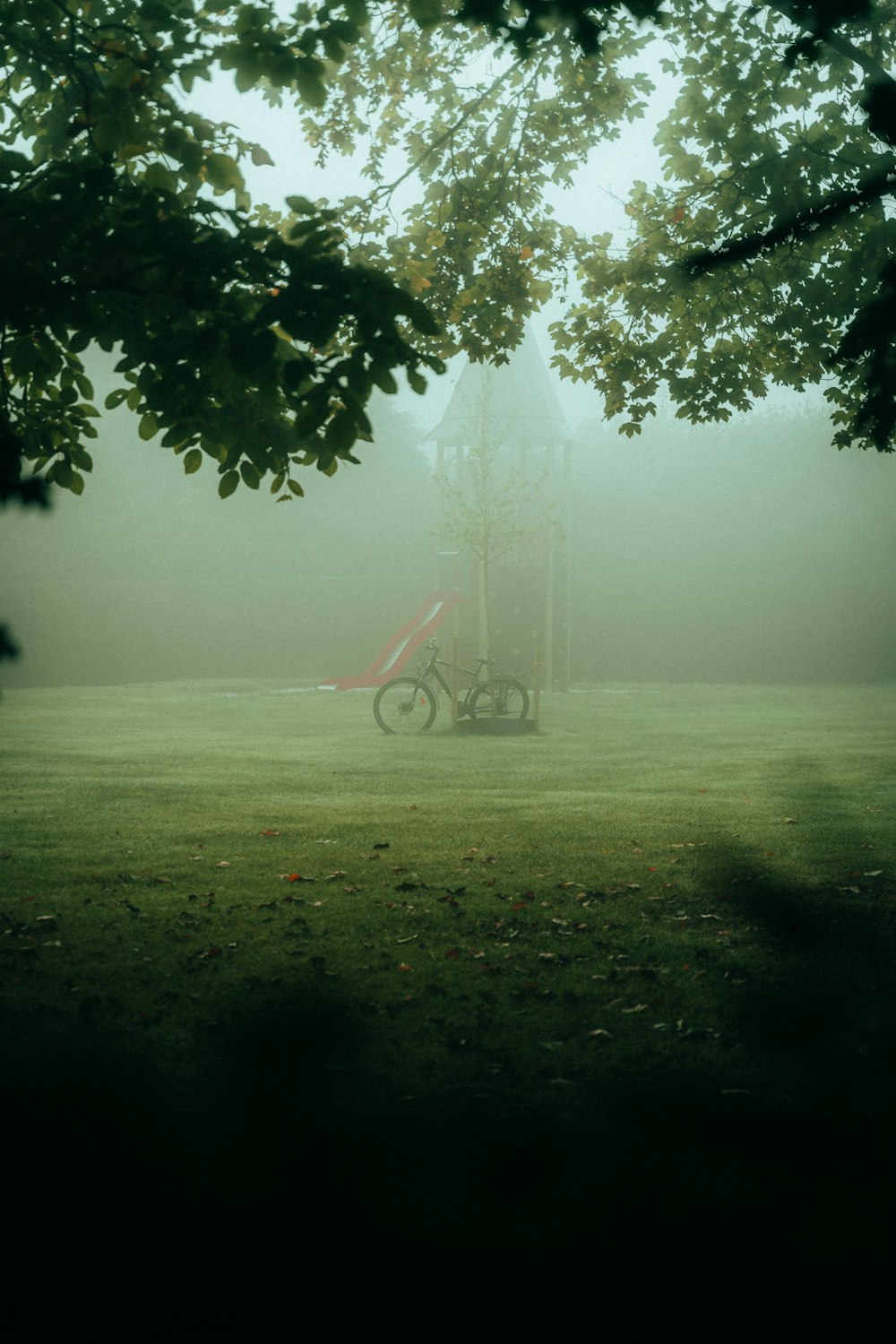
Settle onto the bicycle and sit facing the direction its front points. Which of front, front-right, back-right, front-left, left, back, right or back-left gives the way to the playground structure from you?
right

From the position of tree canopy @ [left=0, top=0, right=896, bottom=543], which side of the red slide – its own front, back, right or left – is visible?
left

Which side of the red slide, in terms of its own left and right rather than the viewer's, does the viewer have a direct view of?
left

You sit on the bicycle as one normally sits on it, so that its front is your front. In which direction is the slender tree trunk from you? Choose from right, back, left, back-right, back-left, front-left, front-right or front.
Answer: right

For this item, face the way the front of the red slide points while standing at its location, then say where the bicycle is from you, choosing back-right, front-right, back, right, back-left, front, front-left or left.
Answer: left

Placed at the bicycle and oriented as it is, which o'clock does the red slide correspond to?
The red slide is roughly at 3 o'clock from the bicycle.

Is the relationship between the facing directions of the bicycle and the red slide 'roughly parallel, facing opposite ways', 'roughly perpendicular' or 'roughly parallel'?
roughly parallel

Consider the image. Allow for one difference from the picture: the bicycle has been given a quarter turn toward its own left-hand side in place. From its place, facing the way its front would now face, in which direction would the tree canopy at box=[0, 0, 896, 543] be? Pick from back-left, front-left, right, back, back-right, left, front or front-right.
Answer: front

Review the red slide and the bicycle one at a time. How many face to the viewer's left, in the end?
2

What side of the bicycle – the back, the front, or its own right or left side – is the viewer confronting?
left
